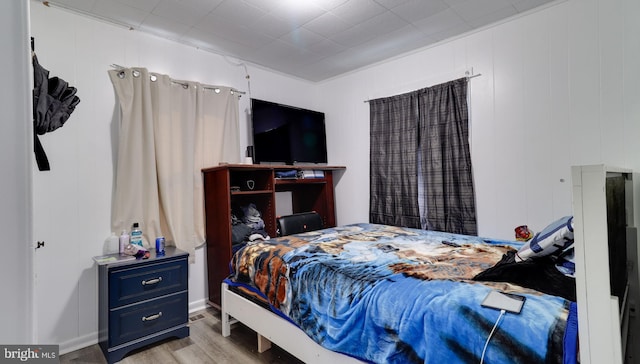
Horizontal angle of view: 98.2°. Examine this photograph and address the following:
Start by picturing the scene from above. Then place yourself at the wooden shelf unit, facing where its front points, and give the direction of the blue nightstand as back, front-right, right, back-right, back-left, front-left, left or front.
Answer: right

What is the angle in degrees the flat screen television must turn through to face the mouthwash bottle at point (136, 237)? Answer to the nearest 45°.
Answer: approximately 90° to its right

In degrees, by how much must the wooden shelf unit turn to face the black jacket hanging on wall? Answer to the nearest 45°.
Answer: approximately 90° to its right

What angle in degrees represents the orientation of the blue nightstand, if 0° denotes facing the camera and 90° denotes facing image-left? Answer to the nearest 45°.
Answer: approximately 315°

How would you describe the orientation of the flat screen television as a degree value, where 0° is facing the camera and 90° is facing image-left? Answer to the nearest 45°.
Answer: approximately 315°

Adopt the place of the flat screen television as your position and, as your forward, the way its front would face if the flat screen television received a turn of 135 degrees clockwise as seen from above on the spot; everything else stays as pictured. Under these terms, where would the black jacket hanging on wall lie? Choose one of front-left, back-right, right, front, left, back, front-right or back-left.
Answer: front-left

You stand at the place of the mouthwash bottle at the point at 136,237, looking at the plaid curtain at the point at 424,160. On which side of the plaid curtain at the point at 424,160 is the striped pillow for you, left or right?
right

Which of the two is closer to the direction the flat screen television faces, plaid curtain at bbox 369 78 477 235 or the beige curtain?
the plaid curtain
